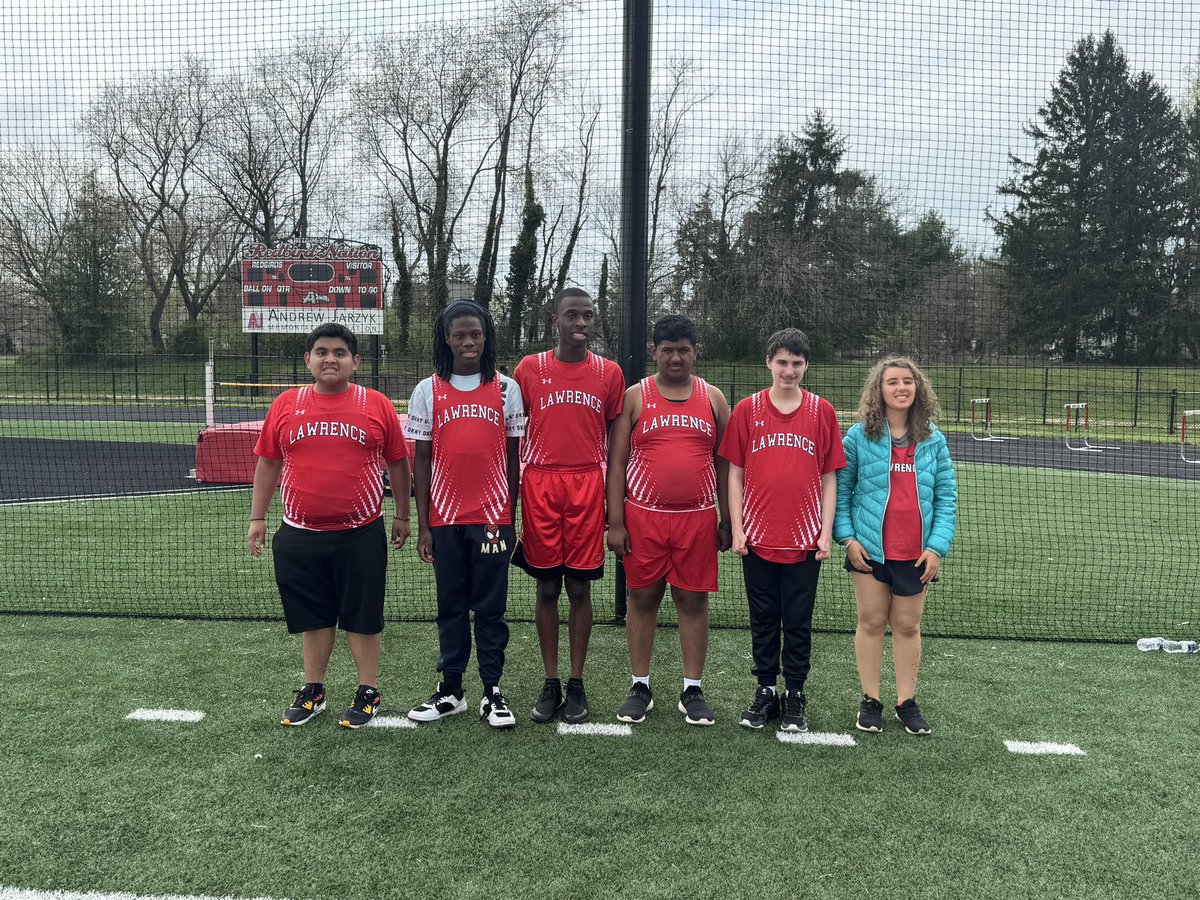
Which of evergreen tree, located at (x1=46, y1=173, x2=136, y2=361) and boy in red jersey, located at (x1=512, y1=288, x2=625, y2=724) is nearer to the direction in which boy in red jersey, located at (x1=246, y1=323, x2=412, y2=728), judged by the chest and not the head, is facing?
the boy in red jersey

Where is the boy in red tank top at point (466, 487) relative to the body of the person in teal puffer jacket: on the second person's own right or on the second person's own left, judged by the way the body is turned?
on the second person's own right

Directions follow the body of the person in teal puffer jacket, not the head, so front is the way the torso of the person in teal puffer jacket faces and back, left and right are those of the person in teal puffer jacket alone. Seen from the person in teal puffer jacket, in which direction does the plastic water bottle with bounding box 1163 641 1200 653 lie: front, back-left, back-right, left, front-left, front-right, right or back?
back-left

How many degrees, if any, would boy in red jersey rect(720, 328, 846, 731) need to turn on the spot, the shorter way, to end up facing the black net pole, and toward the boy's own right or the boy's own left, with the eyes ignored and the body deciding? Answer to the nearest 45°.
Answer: approximately 135° to the boy's own right

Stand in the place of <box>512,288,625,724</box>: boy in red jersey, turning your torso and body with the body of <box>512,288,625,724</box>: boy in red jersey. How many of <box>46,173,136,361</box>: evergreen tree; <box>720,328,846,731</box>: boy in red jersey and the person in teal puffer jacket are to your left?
2
